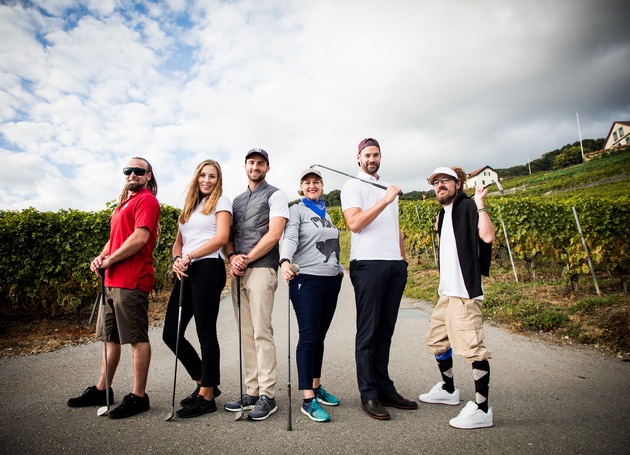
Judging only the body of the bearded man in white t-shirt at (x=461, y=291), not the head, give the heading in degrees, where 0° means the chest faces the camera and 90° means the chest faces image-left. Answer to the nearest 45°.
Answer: approximately 45°

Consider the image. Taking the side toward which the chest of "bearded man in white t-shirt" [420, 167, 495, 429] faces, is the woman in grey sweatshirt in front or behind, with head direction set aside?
in front

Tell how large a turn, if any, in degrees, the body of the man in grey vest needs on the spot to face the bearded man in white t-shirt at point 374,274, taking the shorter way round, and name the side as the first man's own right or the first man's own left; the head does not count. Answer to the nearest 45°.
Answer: approximately 135° to the first man's own left

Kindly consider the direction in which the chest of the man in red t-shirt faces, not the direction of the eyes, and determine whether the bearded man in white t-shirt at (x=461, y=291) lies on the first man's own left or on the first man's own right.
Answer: on the first man's own left

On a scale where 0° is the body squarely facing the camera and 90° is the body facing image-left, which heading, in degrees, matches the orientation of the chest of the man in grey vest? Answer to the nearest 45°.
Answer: approximately 45°

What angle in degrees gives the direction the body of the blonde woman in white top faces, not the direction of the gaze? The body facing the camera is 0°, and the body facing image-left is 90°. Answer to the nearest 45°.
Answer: approximately 45°
